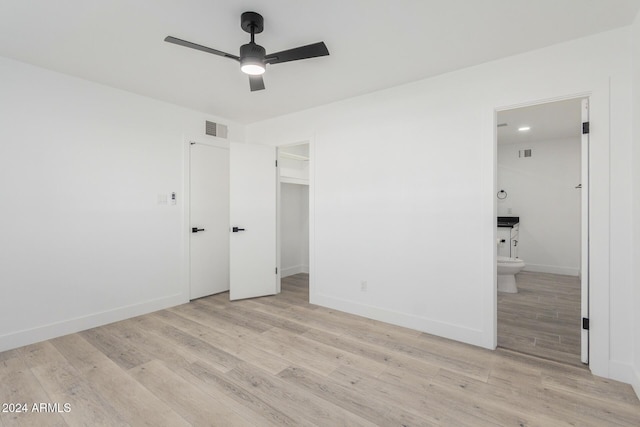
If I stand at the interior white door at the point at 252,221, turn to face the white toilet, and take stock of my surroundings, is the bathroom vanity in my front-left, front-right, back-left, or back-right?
front-left

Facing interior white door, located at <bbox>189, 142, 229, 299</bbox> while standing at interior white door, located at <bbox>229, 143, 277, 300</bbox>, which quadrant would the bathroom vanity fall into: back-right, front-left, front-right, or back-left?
back-right

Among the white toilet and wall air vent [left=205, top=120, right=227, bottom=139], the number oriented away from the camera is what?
0

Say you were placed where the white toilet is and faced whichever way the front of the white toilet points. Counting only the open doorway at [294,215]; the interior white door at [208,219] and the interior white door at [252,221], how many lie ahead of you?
0

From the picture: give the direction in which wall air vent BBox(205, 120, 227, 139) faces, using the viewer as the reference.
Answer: facing the viewer and to the right of the viewer

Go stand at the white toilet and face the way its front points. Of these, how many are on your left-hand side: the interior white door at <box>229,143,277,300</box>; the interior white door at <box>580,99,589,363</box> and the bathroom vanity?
1

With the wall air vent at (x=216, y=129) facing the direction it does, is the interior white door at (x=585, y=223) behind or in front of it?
in front

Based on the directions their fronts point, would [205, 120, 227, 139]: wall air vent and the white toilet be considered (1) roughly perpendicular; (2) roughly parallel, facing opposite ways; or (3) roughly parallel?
roughly parallel
